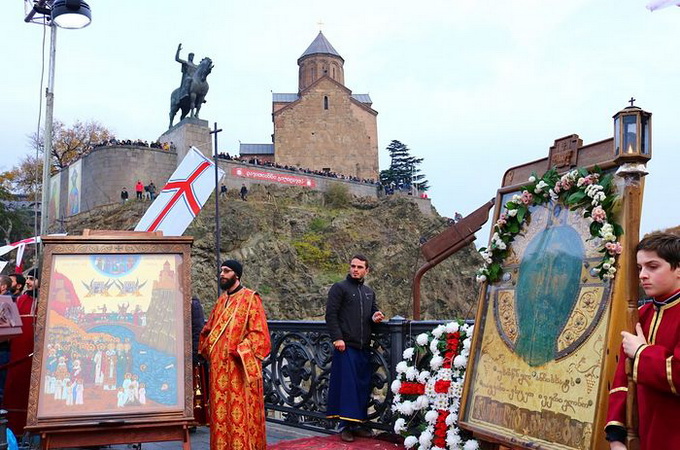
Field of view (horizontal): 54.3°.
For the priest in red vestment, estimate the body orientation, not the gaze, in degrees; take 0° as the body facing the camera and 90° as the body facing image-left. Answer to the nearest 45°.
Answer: approximately 45°

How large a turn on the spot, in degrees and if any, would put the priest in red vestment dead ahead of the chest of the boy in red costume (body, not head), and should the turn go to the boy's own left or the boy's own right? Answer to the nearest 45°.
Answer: approximately 90° to the boy's own right

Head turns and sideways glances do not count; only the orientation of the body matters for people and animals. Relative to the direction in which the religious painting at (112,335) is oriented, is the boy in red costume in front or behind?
in front

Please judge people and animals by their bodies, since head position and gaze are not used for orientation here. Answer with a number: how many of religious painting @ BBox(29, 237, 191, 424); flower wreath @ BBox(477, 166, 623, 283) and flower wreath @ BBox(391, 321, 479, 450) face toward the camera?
3

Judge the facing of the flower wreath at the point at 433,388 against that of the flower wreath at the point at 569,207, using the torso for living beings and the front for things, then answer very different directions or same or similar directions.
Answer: same or similar directions

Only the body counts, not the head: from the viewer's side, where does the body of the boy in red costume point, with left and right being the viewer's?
facing the viewer and to the left of the viewer

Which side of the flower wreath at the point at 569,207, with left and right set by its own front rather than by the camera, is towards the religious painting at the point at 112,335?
right

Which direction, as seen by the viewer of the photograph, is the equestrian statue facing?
facing the viewer and to the right of the viewer

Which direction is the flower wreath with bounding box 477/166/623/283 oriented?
toward the camera

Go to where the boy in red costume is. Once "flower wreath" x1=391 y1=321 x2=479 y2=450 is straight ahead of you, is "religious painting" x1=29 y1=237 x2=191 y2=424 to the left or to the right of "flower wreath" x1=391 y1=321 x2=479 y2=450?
left

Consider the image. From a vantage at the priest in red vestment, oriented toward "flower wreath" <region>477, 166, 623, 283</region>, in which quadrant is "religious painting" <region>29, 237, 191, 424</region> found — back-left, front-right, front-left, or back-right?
back-right

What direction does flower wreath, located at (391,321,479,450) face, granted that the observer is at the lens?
facing the viewer
